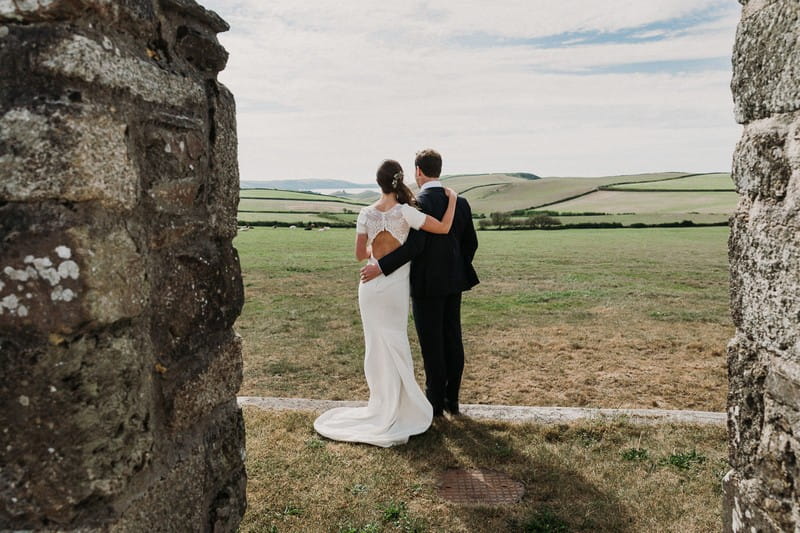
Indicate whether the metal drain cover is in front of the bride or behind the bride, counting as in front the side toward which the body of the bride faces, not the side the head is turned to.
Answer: behind

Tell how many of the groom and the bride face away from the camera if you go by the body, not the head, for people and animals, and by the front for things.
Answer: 2

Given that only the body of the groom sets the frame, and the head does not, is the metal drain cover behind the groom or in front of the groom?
behind

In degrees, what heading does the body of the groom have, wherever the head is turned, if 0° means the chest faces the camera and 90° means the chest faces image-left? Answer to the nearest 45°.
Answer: approximately 180°

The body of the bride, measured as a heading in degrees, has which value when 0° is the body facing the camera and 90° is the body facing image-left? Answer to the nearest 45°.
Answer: approximately 180°

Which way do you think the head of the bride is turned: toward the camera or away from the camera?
away from the camera

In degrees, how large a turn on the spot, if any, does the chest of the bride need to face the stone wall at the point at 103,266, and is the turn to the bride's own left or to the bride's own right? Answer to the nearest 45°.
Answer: approximately 180°

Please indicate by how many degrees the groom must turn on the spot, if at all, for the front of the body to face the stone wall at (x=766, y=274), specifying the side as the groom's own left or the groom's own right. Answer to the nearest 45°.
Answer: approximately 180°
